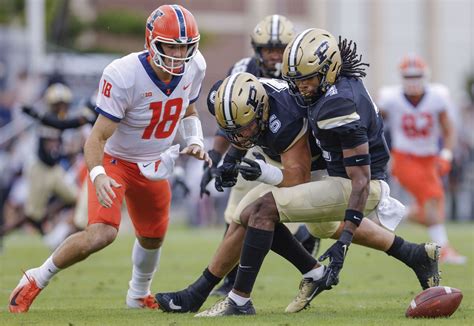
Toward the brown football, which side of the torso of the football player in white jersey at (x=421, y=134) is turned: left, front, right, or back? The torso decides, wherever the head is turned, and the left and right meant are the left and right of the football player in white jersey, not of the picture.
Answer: front

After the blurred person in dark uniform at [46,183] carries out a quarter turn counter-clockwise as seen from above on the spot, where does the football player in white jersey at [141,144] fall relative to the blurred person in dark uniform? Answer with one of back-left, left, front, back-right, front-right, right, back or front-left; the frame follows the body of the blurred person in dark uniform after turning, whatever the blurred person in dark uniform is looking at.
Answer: back-right

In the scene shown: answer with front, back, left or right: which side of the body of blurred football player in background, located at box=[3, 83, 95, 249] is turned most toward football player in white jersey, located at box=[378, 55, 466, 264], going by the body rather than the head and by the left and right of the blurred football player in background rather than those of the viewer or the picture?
front

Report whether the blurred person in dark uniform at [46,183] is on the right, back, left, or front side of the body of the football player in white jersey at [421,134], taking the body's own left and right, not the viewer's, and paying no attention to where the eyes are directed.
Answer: right

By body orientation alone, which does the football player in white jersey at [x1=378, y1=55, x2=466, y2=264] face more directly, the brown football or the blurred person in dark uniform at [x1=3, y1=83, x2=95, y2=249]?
the brown football

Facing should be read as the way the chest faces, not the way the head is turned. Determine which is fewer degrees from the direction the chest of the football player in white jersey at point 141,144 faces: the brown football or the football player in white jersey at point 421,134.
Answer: the brown football

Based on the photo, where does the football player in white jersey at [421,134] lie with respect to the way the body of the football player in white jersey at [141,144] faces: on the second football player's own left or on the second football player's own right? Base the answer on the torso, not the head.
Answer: on the second football player's own left

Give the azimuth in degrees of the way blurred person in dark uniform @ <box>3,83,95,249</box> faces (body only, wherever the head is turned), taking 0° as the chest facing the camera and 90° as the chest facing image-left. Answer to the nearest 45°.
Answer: approximately 315°

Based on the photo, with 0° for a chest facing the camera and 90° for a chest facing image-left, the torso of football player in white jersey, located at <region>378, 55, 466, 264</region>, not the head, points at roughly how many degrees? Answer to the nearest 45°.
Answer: approximately 0°

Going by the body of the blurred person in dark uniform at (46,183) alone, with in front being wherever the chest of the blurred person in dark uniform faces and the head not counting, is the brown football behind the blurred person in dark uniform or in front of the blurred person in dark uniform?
in front

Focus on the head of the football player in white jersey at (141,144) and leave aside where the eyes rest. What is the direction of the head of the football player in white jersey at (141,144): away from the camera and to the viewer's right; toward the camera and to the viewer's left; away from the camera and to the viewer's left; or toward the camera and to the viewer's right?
toward the camera and to the viewer's right
